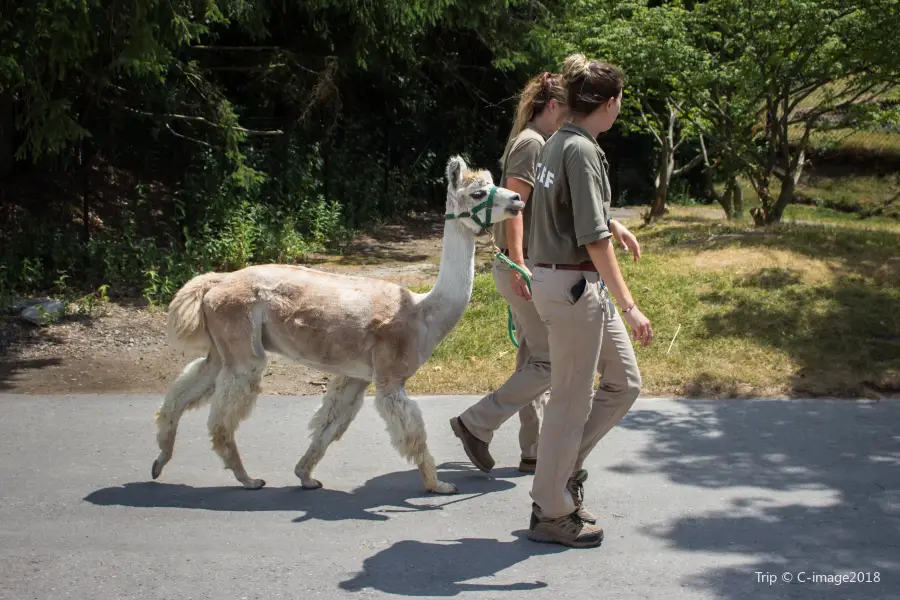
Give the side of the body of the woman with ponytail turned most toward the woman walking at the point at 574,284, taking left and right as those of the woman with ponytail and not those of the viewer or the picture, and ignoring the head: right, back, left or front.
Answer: right

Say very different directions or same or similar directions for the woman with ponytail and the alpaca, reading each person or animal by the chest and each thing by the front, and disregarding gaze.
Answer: same or similar directions

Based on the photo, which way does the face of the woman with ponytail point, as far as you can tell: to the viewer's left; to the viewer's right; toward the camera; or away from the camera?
to the viewer's right

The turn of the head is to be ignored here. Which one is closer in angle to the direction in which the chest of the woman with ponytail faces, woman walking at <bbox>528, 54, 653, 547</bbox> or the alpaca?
the woman walking

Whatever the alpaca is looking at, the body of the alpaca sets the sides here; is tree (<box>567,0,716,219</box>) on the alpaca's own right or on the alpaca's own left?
on the alpaca's own left

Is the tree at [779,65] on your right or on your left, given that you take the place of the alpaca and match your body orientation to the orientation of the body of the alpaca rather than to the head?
on your left

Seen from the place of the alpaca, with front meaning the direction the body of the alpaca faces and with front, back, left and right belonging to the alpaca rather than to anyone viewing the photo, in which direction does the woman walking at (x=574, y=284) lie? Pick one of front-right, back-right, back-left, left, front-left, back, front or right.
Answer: front-right

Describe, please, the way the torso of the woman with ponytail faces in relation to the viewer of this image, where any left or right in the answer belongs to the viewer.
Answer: facing to the right of the viewer

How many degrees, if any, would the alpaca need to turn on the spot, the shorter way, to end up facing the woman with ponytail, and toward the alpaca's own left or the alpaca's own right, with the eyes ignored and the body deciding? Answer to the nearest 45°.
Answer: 0° — it already faces them

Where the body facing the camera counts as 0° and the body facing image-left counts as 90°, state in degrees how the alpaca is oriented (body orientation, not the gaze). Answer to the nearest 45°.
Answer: approximately 270°

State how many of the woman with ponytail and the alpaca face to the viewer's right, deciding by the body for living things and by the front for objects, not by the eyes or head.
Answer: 2

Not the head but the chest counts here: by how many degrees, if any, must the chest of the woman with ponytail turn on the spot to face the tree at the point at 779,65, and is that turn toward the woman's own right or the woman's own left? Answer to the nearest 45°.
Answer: approximately 90° to the woman's own left

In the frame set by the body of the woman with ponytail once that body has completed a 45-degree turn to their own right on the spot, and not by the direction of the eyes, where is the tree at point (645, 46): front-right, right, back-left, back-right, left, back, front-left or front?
back-left
